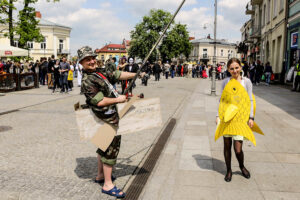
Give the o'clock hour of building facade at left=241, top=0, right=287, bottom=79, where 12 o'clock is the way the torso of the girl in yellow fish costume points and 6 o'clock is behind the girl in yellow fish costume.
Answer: The building facade is roughly at 6 o'clock from the girl in yellow fish costume.

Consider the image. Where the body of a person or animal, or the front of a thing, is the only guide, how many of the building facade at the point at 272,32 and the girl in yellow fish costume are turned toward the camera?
1

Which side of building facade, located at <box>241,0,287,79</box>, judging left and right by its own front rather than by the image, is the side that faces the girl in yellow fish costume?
left

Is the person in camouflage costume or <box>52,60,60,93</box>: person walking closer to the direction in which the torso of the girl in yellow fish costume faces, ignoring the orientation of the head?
the person in camouflage costume

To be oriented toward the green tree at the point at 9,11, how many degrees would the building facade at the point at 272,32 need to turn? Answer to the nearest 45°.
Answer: approximately 45° to its left

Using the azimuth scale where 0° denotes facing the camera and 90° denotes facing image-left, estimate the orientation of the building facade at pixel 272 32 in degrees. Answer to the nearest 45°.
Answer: approximately 90°

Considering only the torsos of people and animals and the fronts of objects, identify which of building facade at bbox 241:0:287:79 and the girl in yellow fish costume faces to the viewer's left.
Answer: the building facade

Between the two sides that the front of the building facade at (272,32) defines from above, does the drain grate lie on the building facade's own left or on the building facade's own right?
on the building facade's own left

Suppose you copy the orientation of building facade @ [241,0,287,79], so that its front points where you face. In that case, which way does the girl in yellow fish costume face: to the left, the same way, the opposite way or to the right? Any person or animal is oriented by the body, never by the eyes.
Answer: to the left

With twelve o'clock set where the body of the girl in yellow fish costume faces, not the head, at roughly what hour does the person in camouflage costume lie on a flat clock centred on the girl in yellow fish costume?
The person in camouflage costume is roughly at 2 o'clock from the girl in yellow fish costume.
